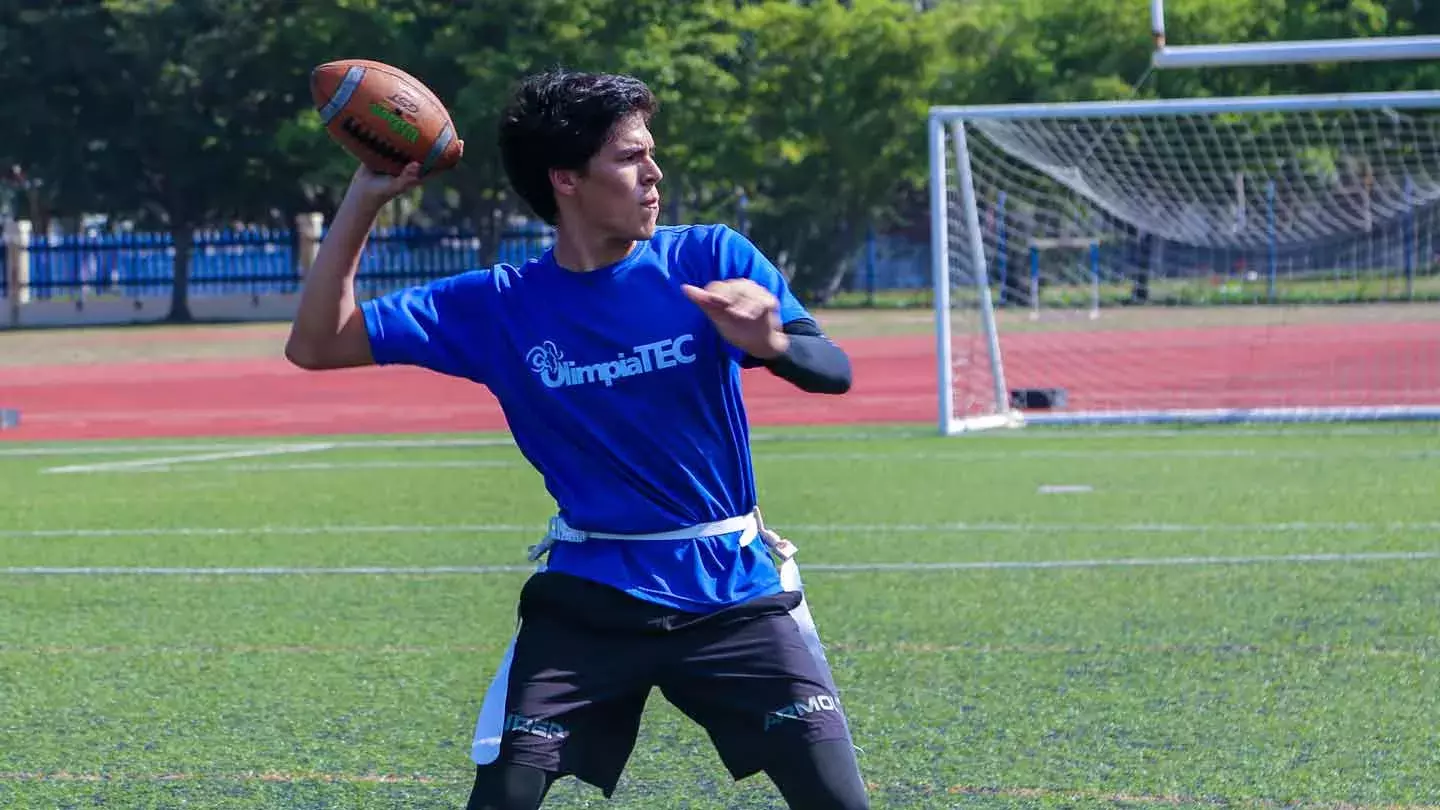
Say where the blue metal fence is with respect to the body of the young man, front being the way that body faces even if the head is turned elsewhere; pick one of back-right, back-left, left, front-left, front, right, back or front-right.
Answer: back

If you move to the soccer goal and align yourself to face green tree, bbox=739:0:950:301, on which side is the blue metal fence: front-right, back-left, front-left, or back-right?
front-left

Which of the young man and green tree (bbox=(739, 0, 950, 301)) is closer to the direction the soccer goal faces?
the young man

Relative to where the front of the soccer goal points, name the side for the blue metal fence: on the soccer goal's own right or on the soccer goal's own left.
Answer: on the soccer goal's own right

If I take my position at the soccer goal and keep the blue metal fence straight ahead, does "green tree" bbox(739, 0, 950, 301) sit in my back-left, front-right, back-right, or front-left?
front-right

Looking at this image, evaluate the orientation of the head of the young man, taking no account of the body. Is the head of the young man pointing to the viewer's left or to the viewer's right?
to the viewer's right

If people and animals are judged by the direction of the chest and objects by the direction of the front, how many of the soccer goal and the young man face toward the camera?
2

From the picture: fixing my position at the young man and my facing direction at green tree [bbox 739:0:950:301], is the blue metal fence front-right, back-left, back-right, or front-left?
front-left

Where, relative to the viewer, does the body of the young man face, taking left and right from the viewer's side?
facing the viewer

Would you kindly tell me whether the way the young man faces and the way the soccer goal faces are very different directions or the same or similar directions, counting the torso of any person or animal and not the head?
same or similar directions

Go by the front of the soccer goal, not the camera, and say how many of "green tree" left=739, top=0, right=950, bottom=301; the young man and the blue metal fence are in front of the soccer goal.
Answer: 1

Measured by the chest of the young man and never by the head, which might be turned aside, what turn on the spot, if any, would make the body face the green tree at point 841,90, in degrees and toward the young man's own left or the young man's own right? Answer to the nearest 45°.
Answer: approximately 180°

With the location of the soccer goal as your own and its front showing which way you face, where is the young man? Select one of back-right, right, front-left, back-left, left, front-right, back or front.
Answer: front
